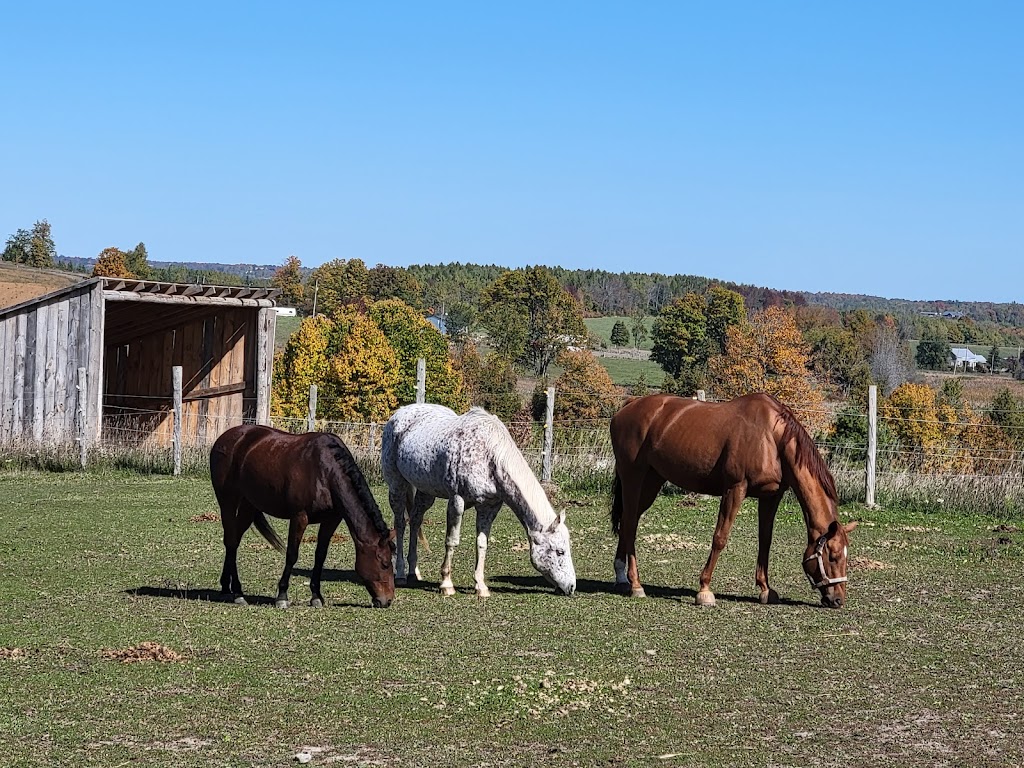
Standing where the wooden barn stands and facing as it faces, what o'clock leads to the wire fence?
The wire fence is roughly at 12 o'clock from the wooden barn.

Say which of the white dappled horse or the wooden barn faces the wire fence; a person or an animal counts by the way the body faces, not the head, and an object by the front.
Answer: the wooden barn

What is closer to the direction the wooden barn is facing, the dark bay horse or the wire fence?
the wire fence

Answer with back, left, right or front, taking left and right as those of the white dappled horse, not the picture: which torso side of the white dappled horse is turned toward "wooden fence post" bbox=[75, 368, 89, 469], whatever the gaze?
back

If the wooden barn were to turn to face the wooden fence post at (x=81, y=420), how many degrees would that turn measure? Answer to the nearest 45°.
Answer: approximately 45° to its right

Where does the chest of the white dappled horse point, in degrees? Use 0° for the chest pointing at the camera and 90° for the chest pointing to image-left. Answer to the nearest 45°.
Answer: approximately 315°

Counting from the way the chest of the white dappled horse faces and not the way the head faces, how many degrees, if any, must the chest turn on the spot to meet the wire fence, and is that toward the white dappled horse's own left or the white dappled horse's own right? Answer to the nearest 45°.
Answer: approximately 135° to the white dappled horse's own left

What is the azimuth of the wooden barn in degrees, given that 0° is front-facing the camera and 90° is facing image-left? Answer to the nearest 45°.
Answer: approximately 315°
